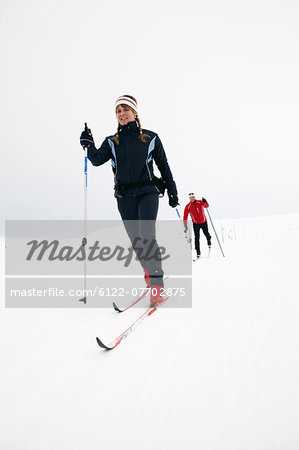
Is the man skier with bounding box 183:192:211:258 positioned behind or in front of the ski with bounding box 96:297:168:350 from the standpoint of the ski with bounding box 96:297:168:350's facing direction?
behind

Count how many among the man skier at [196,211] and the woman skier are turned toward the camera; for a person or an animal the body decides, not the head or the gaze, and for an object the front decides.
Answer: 2

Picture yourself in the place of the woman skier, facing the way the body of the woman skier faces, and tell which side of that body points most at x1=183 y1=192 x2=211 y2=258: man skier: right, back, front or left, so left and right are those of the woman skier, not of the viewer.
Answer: back

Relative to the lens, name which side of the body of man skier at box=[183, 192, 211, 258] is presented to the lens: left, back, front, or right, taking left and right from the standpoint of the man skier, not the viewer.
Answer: front

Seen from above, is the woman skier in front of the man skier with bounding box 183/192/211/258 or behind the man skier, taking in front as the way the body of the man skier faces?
in front

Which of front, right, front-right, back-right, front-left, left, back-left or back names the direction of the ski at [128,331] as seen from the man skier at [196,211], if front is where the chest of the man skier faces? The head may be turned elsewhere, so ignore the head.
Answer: front

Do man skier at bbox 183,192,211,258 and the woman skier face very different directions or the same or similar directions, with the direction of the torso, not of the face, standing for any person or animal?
same or similar directions

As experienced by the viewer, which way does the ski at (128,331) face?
facing the viewer and to the left of the viewer

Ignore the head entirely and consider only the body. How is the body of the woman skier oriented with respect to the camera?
toward the camera
